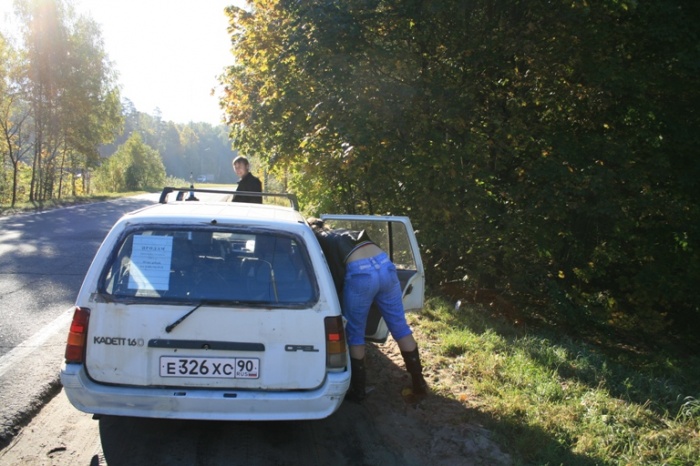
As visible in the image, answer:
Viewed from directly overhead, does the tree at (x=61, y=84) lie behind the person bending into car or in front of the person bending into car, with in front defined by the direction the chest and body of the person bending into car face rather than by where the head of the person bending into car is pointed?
in front

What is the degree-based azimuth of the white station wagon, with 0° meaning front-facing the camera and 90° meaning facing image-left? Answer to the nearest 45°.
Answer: approximately 180°

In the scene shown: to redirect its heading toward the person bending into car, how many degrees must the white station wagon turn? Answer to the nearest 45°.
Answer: approximately 45° to its right

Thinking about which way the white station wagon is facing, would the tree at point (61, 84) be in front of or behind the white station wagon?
in front

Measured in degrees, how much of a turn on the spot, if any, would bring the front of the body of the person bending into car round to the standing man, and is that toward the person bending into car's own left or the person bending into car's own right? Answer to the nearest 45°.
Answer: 0° — they already face them

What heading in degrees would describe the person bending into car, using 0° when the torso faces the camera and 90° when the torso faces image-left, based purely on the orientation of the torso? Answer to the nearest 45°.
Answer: approximately 135°

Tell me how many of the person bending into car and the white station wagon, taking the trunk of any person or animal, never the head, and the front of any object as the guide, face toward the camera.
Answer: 0

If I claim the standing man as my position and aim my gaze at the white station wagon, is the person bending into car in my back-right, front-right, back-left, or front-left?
front-left

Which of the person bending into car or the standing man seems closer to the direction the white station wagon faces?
the standing man

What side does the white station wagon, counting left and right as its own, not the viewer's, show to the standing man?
front
